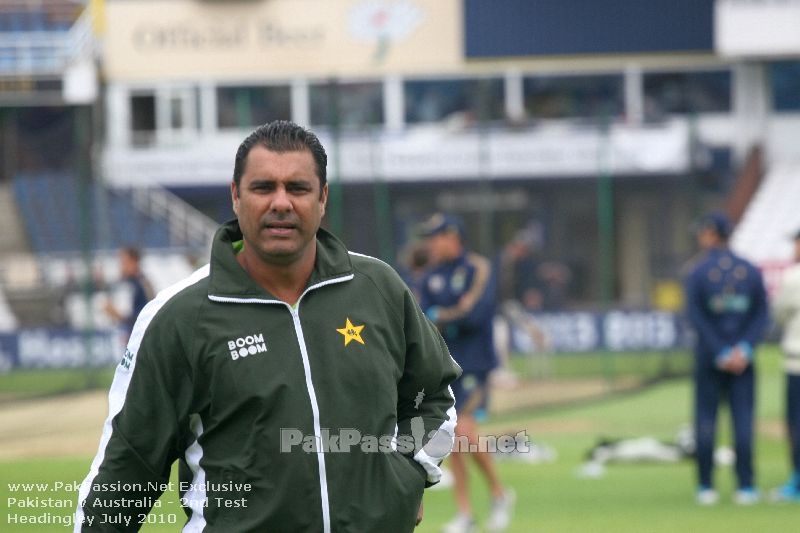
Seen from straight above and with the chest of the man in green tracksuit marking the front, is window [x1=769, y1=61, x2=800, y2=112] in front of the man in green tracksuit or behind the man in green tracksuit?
behind

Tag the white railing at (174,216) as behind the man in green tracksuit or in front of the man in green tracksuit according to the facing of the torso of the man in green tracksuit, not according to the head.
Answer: behind

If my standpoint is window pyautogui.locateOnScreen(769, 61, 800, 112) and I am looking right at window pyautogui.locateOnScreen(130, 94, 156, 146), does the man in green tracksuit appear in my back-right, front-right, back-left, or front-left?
front-left

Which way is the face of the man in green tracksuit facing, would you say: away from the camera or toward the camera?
toward the camera

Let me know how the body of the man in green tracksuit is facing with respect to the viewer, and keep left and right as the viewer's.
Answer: facing the viewer

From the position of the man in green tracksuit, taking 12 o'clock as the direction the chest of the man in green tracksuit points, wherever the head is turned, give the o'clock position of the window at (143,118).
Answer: The window is roughly at 6 o'clock from the man in green tracksuit.

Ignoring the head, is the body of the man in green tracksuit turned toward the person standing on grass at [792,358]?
no
